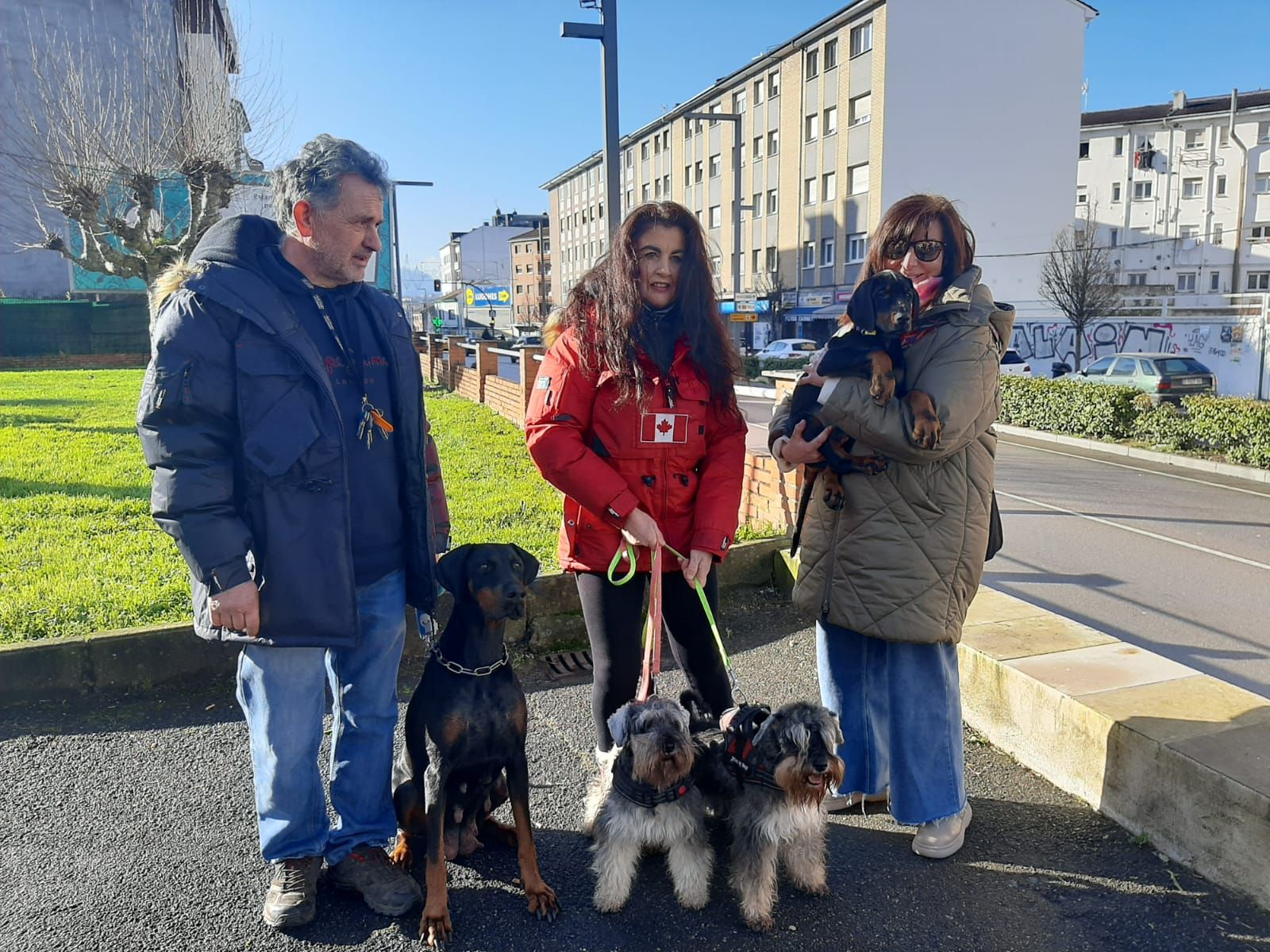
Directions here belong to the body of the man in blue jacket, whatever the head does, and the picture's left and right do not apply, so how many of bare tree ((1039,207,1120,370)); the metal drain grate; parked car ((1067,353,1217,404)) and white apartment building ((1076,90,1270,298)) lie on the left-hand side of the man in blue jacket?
4

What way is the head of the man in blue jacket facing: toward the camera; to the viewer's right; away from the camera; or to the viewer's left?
to the viewer's right

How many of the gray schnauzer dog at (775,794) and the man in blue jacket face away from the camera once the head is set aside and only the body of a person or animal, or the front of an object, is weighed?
0

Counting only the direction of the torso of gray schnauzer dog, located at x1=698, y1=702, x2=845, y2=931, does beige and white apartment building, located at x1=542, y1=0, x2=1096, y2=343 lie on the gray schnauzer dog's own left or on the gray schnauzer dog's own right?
on the gray schnauzer dog's own left

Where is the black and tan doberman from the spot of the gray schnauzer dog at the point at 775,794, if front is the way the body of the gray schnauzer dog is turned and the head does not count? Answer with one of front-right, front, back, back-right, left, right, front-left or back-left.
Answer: back-right

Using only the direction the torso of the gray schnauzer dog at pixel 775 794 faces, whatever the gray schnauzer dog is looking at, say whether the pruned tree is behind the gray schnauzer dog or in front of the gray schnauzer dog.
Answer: behind

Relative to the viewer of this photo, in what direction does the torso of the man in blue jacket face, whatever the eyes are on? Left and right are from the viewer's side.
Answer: facing the viewer and to the right of the viewer
